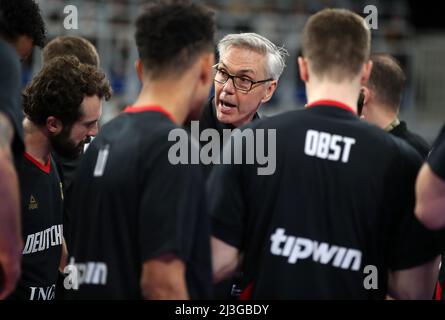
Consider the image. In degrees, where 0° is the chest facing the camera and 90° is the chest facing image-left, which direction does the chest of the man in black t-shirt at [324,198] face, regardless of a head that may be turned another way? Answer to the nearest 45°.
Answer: approximately 180°

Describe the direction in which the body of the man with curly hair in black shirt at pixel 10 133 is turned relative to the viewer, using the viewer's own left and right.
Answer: facing to the right of the viewer

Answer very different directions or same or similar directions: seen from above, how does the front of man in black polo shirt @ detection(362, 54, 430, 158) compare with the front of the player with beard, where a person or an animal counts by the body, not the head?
very different directions

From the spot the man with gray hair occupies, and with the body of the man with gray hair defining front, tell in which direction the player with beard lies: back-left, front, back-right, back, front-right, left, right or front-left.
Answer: front

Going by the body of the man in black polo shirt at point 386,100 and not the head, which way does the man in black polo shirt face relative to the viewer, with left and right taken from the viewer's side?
facing away from the viewer and to the left of the viewer

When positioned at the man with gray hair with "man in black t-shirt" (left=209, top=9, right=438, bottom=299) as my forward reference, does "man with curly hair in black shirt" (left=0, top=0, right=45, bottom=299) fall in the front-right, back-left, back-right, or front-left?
front-right

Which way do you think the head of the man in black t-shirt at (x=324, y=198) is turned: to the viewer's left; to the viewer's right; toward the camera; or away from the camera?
away from the camera

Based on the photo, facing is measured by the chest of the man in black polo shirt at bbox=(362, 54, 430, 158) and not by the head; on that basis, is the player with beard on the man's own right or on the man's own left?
on the man's own left

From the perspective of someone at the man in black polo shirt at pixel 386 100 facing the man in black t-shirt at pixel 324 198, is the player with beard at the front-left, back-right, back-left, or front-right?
front-right

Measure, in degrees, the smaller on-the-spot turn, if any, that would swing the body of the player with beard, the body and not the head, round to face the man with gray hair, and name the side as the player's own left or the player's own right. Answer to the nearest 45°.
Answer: approximately 90° to the player's own left

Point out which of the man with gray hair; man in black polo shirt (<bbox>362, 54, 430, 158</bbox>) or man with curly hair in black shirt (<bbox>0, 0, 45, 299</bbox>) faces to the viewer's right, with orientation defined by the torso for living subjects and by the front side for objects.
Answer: man with curly hair in black shirt (<bbox>0, 0, 45, 299</bbox>)

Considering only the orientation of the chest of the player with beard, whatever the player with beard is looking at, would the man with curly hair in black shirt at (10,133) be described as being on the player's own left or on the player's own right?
on the player's own right

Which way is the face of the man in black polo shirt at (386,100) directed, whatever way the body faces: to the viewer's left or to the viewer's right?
to the viewer's left

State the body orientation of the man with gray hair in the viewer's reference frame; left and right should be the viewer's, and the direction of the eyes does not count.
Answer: facing the viewer and to the left of the viewer

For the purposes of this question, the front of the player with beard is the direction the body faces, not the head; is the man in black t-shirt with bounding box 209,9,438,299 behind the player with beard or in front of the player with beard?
in front

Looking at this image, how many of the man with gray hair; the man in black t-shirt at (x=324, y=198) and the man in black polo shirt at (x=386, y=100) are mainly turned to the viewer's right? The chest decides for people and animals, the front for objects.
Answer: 0

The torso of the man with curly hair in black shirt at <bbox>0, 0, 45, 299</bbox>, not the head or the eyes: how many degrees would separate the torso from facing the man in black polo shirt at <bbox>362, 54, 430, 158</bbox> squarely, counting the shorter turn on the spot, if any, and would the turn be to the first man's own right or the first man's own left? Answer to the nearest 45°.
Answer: approximately 45° to the first man's own left
